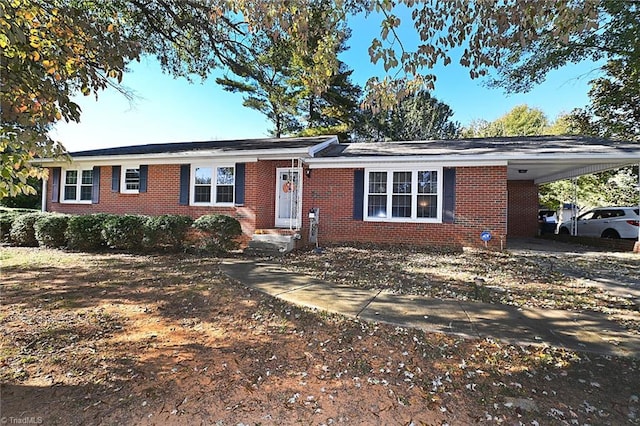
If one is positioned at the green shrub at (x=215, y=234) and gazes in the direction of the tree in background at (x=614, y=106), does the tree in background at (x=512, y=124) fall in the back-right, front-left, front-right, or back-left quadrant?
front-left

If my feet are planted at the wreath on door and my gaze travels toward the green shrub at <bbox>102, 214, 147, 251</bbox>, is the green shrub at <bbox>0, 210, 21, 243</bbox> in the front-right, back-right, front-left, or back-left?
front-right

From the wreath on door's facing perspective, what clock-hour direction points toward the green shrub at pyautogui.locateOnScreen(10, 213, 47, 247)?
The green shrub is roughly at 3 o'clock from the wreath on door.

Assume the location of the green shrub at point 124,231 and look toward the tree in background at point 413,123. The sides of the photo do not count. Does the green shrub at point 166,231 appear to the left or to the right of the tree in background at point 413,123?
right

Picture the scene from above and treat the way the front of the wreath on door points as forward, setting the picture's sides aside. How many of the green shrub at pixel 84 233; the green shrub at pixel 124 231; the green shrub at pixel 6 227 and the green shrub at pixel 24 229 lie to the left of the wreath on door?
0

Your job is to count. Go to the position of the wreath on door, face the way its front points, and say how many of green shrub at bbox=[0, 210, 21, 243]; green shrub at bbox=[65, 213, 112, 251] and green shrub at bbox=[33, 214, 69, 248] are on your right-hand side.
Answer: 3

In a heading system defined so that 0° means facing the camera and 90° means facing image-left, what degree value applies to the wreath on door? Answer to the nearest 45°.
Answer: approximately 0°

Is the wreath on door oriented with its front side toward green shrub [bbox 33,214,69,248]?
no

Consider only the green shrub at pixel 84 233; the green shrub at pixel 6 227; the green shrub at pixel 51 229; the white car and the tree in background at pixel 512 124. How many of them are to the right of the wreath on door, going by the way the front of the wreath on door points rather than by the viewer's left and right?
3

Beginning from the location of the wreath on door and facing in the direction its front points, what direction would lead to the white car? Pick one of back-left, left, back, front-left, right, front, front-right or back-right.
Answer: left

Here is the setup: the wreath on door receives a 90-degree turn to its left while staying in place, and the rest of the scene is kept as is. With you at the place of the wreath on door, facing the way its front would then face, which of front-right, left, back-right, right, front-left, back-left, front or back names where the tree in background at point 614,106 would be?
front

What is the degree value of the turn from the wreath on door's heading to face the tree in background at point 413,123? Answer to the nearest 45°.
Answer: approximately 135° to its left

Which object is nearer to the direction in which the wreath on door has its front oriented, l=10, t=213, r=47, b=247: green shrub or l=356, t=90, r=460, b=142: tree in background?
the green shrub

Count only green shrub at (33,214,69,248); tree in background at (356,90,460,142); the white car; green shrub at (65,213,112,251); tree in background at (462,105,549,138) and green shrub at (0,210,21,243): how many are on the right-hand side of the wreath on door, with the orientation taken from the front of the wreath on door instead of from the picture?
3

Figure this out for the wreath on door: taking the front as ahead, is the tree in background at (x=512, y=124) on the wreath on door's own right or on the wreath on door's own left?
on the wreath on door's own left

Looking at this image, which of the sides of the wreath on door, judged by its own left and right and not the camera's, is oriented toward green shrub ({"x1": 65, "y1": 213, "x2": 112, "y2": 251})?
right

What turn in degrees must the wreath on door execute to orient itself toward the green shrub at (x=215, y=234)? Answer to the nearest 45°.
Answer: approximately 45° to its right
